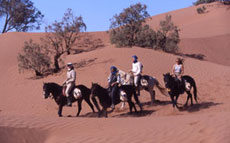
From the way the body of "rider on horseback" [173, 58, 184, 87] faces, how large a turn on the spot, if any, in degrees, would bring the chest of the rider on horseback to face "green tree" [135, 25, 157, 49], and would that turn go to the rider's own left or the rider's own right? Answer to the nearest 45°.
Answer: approximately 135° to the rider's own right

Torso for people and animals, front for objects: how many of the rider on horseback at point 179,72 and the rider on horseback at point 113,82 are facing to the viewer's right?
0

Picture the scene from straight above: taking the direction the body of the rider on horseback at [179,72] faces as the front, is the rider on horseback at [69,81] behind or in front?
in front

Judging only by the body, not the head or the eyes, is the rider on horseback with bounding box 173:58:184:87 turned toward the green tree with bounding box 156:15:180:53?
no

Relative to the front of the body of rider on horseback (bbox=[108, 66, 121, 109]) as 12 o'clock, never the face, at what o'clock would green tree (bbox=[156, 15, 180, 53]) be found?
The green tree is roughly at 5 o'clock from the rider on horseback.

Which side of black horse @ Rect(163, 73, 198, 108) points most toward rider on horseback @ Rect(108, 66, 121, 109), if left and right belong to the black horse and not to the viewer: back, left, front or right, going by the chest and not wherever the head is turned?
front

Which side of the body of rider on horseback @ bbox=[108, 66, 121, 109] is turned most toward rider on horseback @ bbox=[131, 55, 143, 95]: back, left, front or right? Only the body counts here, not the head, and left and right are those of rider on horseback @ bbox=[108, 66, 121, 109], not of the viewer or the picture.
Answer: back

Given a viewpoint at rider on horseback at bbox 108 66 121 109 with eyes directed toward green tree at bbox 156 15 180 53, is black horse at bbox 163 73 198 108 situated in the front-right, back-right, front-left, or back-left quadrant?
front-right

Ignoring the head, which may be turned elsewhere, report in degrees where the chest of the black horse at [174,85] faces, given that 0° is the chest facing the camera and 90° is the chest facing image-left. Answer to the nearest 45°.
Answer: approximately 45°

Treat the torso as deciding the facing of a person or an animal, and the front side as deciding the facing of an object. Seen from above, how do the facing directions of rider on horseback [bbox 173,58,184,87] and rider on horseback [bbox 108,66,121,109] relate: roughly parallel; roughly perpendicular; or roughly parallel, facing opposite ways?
roughly parallel

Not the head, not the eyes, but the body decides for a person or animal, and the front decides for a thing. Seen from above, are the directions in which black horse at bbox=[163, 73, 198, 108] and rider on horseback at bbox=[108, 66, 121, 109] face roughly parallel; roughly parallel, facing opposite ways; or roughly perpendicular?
roughly parallel

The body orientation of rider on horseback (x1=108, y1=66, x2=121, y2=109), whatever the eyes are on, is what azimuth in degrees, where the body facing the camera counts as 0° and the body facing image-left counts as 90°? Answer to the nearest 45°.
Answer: approximately 45°

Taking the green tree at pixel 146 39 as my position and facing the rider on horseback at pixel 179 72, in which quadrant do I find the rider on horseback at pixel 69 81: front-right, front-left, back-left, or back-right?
front-right
